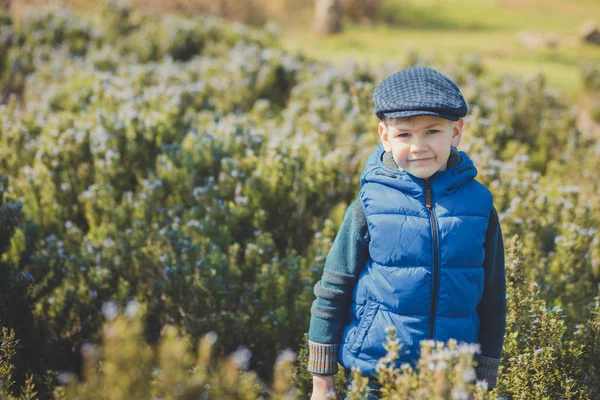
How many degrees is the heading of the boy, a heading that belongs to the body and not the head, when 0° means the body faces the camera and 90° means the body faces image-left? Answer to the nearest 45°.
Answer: approximately 0°

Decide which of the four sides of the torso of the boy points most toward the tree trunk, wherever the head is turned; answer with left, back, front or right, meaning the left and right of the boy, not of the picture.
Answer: back
